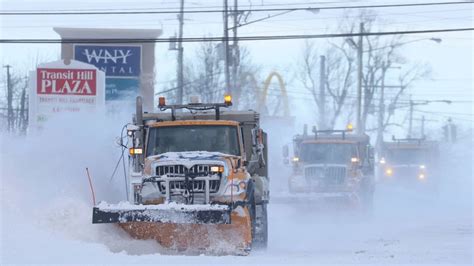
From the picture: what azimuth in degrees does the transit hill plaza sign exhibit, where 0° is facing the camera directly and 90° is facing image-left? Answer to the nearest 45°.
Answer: approximately 0°

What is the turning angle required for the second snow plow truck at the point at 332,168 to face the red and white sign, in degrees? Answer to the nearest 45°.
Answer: approximately 90° to its right

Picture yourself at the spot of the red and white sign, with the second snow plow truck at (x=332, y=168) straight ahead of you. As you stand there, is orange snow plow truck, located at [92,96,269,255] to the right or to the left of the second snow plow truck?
right

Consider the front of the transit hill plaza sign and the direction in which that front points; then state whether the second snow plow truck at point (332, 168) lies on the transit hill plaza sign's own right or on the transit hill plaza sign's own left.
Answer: on the transit hill plaza sign's own left

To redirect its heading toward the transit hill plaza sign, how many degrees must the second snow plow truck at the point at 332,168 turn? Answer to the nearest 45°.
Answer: approximately 90° to its right

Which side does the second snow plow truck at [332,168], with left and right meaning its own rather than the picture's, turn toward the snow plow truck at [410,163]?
back

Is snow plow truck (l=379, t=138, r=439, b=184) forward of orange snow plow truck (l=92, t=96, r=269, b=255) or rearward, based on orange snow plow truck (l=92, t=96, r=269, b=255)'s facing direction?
rearward
